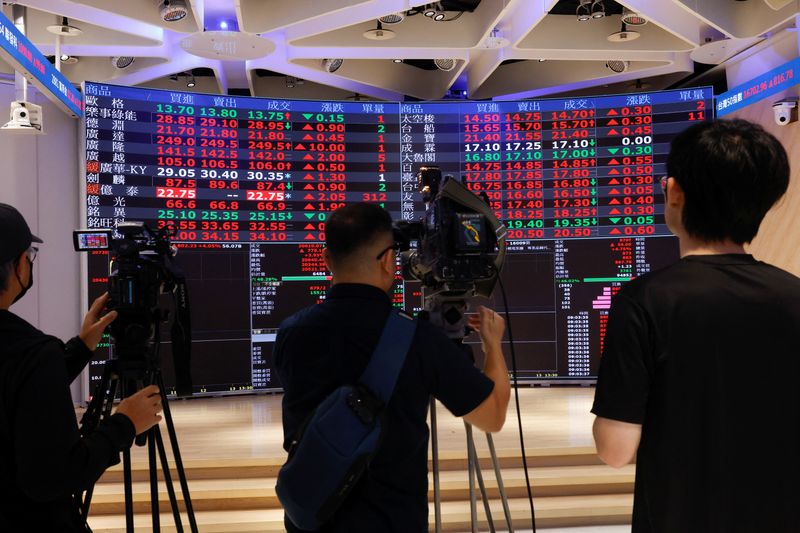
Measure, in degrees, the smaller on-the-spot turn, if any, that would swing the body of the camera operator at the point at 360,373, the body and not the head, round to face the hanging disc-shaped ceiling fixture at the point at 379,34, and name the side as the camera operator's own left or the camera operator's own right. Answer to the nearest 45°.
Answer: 0° — they already face it

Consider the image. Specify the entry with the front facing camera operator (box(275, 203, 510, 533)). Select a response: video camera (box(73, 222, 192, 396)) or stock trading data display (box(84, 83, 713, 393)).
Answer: the stock trading data display

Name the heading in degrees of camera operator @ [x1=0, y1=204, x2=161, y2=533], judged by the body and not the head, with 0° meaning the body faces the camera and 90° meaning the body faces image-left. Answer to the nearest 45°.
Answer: approximately 225°

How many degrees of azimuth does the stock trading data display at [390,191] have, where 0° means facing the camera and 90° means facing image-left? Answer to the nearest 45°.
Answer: approximately 0°

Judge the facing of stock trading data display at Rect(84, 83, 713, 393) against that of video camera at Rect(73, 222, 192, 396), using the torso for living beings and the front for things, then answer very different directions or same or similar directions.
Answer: very different directions

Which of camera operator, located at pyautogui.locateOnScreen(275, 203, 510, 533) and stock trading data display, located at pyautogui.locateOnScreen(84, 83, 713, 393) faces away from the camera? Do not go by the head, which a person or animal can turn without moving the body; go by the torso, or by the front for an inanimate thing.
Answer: the camera operator

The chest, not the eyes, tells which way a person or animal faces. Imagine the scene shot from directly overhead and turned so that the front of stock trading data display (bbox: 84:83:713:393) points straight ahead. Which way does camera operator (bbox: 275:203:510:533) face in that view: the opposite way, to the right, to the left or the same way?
the opposite way

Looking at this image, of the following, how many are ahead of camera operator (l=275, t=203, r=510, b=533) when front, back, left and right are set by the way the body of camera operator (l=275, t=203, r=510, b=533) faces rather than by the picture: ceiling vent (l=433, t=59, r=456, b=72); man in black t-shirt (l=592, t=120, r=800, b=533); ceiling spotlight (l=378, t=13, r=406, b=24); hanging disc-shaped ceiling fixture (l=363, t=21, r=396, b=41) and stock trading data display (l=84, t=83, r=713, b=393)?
4

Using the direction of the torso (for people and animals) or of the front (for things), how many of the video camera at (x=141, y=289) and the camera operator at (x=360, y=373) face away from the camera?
2

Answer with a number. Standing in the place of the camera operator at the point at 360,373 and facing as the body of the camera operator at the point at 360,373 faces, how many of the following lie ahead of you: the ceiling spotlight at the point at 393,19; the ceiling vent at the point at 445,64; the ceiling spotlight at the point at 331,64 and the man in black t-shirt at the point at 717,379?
3

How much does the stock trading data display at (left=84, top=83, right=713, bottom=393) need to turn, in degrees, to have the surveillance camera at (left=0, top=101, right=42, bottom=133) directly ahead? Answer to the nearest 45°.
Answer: approximately 45° to its right

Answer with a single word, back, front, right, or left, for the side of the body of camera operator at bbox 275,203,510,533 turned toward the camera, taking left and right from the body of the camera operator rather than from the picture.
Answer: back

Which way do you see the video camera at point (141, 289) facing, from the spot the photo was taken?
facing away from the viewer
